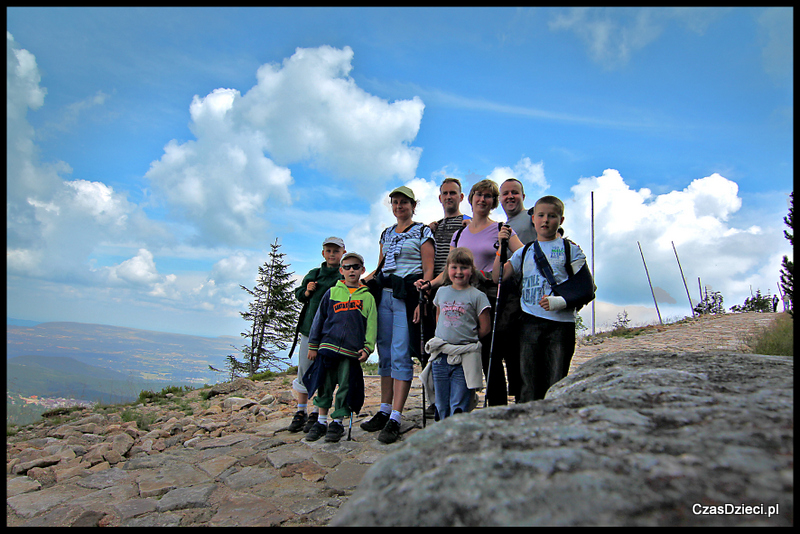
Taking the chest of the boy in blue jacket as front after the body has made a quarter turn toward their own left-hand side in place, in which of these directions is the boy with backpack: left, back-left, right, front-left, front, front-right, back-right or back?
front-right

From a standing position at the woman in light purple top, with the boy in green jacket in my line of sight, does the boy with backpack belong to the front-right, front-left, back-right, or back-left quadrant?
back-left

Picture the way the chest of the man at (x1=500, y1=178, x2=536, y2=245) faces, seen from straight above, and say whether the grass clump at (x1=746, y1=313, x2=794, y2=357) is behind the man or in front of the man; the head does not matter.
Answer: behind

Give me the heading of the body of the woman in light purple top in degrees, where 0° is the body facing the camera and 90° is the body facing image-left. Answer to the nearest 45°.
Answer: approximately 0°

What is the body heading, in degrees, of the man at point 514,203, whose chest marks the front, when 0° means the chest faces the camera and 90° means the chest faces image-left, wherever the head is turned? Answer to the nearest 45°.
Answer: approximately 45°

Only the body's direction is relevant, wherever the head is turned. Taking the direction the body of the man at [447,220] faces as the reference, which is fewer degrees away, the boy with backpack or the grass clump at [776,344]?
the boy with backpack
